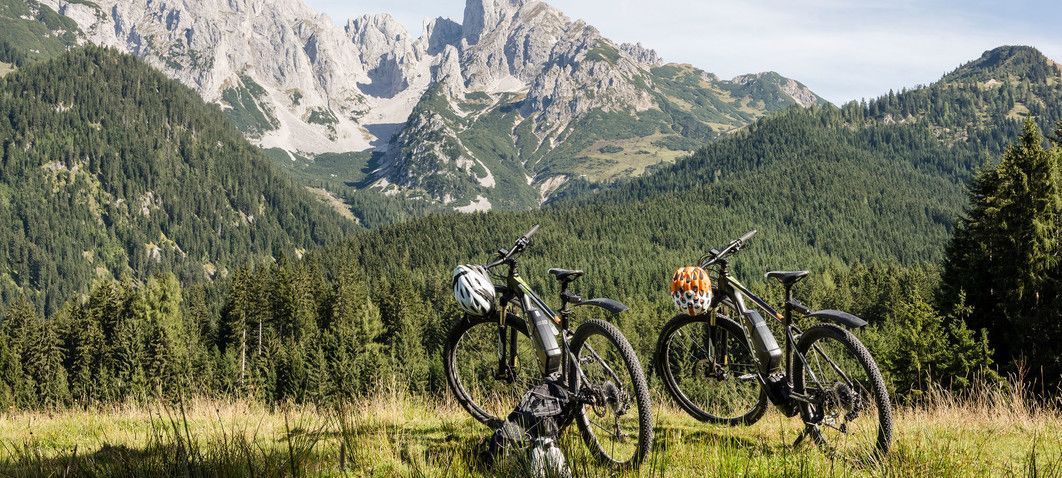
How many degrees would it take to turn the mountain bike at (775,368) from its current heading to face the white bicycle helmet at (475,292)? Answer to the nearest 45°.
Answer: approximately 45° to its left

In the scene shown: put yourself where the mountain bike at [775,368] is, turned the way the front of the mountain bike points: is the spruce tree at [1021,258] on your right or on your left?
on your right

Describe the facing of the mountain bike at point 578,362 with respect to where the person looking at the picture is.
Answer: facing away from the viewer and to the left of the viewer

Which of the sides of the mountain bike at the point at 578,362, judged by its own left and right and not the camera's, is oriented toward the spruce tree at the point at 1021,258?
right

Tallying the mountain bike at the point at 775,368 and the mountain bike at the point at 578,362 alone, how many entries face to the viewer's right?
0

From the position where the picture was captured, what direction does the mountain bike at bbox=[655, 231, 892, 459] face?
facing away from the viewer and to the left of the viewer
